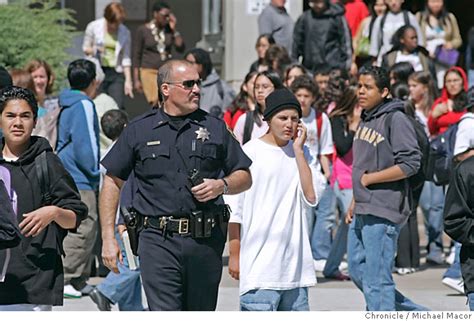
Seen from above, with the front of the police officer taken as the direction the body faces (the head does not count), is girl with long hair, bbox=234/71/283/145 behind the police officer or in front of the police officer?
behind

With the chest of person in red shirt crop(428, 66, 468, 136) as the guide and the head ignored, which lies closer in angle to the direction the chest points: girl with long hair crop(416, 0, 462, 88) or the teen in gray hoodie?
the teen in gray hoodie

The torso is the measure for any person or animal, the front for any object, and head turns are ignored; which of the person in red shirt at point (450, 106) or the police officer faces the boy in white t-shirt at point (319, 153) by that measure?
the person in red shirt
